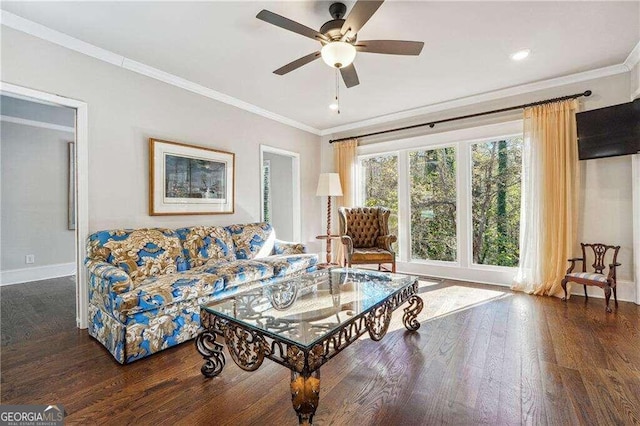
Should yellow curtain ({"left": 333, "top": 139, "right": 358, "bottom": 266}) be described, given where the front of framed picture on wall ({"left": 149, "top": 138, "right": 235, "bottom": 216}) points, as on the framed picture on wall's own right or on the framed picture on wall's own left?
on the framed picture on wall's own left

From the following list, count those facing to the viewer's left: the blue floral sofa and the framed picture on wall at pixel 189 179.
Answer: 0

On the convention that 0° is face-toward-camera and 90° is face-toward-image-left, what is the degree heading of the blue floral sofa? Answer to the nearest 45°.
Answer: approximately 315°

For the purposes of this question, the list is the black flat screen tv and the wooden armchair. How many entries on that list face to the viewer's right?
0

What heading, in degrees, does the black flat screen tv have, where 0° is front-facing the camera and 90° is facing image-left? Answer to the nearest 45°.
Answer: approximately 45°

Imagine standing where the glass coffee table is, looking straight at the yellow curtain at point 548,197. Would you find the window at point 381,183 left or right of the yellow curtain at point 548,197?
left

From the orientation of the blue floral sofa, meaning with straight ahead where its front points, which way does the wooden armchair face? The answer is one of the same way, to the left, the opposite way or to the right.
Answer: the opposite way

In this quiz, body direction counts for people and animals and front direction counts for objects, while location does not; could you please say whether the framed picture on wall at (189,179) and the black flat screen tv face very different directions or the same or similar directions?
very different directions

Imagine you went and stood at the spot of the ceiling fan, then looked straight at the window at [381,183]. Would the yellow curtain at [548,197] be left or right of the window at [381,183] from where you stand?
right

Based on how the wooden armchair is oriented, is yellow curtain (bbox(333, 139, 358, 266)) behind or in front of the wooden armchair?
in front

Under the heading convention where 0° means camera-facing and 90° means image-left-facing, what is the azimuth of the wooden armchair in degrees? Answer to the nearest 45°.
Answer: approximately 45°

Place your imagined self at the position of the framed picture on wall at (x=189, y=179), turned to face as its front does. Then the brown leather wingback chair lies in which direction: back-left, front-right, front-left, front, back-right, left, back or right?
front-left
